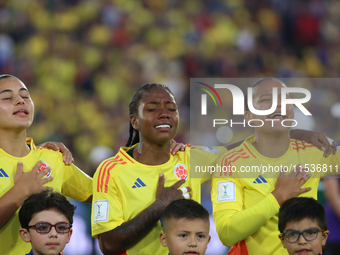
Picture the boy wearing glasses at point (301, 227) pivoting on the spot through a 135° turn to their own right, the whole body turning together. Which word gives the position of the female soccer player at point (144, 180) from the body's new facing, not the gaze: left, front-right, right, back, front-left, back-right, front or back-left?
front-left

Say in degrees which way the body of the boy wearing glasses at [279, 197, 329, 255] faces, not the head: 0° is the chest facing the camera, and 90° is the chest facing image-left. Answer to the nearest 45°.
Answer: approximately 0°

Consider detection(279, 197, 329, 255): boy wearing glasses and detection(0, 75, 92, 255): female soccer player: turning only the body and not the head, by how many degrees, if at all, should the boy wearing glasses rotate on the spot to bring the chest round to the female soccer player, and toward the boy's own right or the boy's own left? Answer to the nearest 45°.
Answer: approximately 90° to the boy's own right

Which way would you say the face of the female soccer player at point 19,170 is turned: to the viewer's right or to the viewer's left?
to the viewer's right

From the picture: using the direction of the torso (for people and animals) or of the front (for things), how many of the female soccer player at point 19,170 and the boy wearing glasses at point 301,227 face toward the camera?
2

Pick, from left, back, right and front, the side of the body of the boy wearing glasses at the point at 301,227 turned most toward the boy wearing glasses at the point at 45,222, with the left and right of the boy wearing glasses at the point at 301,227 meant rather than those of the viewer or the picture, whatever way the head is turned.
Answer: right
